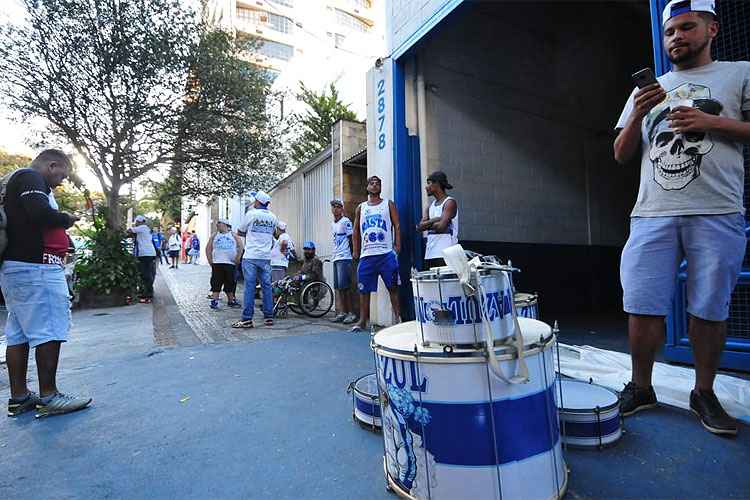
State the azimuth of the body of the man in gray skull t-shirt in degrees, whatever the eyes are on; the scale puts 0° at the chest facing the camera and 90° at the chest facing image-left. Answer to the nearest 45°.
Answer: approximately 0°

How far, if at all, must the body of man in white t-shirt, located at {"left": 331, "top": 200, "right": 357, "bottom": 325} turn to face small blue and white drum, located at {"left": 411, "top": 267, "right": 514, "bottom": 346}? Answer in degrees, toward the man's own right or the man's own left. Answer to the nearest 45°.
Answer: approximately 45° to the man's own left

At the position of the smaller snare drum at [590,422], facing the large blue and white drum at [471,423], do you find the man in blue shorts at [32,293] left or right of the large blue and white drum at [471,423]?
right

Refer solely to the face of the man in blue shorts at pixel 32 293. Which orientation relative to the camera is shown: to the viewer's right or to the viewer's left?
to the viewer's right

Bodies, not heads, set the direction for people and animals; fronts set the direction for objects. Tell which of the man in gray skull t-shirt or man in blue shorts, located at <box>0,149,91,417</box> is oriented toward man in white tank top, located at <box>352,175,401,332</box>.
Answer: the man in blue shorts

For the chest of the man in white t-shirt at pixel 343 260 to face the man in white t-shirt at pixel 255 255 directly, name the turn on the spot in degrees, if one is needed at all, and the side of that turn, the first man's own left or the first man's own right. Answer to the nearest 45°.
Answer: approximately 45° to the first man's own right

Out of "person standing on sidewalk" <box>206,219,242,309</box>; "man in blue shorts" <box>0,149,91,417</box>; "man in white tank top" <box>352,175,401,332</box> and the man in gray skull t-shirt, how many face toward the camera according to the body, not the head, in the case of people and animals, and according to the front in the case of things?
3

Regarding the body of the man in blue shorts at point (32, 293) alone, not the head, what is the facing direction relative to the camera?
to the viewer's right

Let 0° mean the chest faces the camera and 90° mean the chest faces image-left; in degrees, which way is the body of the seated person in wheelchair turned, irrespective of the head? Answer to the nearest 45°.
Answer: approximately 45°

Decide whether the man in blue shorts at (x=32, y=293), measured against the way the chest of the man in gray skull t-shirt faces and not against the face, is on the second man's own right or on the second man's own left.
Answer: on the second man's own right

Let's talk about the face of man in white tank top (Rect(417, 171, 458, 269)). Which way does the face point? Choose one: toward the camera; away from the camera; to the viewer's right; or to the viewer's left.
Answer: to the viewer's left
